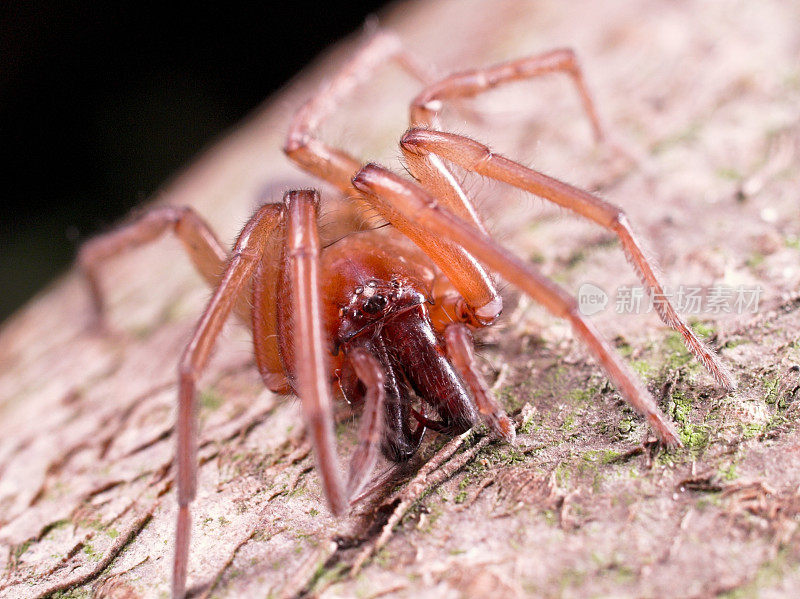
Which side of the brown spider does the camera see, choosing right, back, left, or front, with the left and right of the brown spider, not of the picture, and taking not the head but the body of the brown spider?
front
